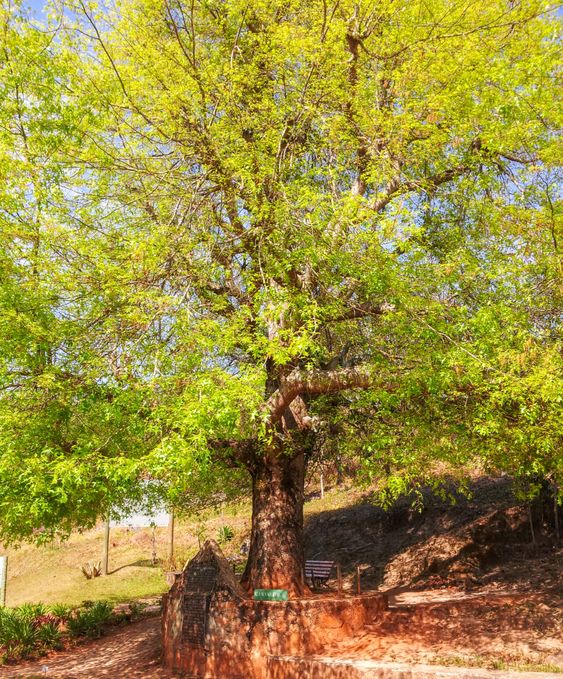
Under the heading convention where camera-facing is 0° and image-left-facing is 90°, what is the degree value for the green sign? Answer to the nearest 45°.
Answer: approximately 0°

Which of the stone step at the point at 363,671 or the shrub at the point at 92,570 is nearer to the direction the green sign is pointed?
the stone step

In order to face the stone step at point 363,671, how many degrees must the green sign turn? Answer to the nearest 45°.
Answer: approximately 45° to its left

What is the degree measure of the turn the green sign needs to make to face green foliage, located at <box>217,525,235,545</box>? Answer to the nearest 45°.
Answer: approximately 180°

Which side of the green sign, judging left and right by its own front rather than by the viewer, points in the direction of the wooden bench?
back

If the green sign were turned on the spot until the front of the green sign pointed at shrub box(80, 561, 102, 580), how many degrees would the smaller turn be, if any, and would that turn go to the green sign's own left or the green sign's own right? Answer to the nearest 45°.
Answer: approximately 135° to the green sign's own right

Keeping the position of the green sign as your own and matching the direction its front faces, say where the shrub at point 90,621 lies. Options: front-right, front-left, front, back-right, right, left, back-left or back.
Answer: back-right
